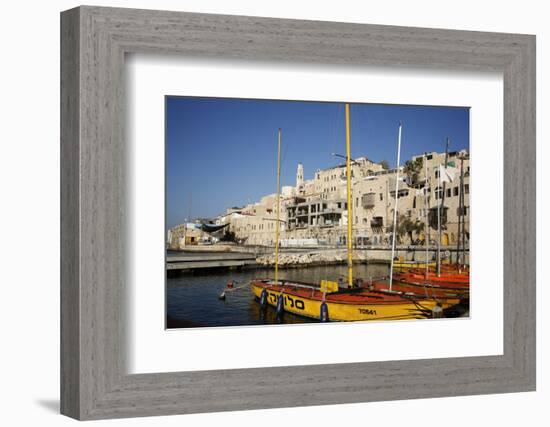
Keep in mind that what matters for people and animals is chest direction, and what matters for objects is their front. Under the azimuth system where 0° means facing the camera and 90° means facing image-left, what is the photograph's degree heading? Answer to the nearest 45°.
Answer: approximately 315°
